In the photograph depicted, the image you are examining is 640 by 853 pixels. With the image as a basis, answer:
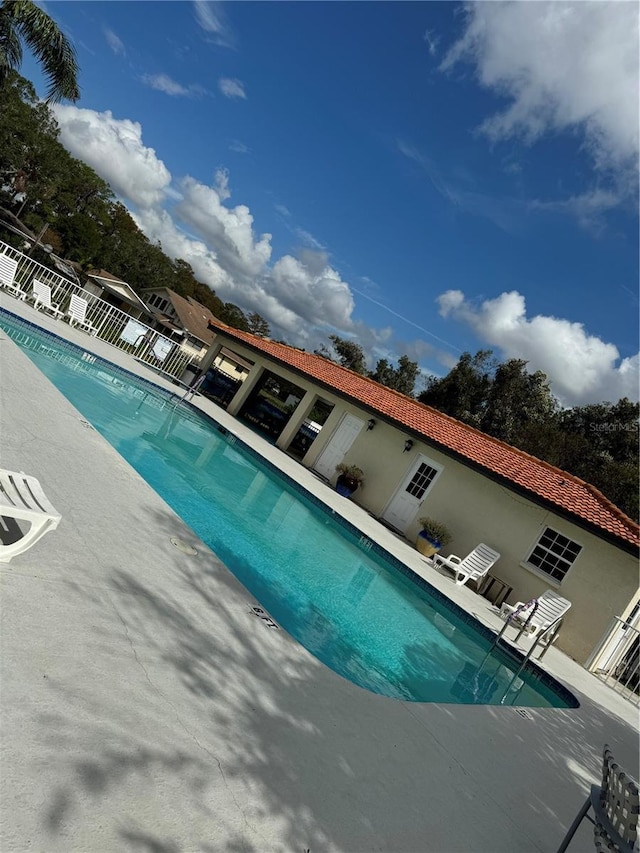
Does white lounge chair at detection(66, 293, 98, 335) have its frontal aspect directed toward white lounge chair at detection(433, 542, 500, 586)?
yes

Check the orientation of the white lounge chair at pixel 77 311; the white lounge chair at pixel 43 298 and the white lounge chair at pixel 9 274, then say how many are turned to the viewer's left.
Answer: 0

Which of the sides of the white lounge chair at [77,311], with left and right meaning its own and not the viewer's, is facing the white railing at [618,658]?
front

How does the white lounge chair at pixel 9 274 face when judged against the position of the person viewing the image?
facing the viewer and to the right of the viewer

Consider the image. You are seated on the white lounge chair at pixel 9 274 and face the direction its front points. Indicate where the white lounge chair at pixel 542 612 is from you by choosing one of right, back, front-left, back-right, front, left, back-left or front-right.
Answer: front

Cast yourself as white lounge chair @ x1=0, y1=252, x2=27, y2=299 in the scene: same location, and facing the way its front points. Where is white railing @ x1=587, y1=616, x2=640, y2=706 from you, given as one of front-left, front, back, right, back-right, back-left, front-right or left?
front

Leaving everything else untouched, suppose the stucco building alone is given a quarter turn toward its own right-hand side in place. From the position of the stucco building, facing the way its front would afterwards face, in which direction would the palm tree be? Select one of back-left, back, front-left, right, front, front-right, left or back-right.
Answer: front-left

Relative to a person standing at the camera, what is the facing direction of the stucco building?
facing the viewer and to the left of the viewer

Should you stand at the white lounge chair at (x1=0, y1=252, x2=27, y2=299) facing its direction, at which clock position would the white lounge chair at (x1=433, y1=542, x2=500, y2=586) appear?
the white lounge chair at (x1=433, y1=542, x2=500, y2=586) is roughly at 12 o'clock from the white lounge chair at (x1=0, y1=252, x2=27, y2=299).

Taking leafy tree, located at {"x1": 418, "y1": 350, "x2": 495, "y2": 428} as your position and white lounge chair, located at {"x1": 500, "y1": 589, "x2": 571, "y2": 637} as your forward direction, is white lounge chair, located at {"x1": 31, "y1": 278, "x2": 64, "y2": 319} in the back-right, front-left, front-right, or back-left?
front-right

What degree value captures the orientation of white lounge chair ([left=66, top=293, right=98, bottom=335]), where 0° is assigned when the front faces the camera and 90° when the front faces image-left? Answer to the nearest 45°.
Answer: approximately 315°

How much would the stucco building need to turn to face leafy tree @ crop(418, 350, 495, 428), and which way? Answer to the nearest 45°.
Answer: approximately 135° to its right

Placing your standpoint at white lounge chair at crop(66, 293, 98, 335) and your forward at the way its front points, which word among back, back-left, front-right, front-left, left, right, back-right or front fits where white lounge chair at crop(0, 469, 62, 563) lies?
front-right
